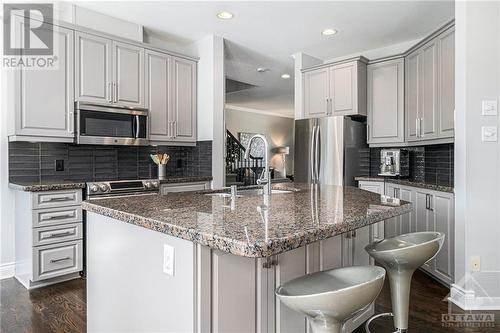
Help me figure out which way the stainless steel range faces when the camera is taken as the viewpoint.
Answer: facing the viewer and to the right of the viewer

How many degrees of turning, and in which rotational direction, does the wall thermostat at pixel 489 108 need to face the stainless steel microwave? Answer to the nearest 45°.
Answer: approximately 90° to its right

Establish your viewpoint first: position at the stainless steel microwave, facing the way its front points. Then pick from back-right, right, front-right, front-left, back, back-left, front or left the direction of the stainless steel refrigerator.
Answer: front-left

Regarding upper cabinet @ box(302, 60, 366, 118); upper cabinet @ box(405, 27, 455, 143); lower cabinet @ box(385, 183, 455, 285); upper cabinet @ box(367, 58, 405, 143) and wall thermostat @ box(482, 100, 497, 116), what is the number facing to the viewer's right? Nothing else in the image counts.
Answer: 0

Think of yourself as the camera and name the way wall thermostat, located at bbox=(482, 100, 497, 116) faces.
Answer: facing the viewer

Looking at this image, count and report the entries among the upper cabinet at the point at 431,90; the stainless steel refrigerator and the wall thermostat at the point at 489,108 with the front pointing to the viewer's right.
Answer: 0

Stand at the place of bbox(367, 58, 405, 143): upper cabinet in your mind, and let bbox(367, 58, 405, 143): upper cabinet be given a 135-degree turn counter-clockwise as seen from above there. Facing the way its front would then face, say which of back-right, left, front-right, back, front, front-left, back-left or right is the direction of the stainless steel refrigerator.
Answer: back

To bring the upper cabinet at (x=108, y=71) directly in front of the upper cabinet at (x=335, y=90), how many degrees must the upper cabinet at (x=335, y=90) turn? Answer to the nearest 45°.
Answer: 0° — it already faces it

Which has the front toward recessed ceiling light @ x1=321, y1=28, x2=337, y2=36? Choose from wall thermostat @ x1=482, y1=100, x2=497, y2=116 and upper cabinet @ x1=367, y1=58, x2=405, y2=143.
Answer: the upper cabinet

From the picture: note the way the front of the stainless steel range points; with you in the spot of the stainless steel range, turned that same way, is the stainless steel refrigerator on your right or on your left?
on your left

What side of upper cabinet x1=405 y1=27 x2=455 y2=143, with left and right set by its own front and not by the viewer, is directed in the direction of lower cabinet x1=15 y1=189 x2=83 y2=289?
front

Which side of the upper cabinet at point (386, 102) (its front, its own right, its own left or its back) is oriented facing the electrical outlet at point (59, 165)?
front

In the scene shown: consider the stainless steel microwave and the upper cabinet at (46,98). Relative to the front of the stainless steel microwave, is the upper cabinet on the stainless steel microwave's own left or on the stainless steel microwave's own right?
on the stainless steel microwave's own right

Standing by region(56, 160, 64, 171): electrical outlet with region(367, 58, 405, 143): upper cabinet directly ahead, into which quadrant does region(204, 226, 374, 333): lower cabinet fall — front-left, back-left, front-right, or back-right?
front-right

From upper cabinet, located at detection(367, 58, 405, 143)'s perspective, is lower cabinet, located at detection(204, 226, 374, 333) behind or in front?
in front

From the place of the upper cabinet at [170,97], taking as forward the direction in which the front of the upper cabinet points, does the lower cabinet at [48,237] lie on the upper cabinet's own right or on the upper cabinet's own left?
on the upper cabinet's own right

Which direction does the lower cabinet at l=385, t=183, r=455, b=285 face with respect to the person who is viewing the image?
facing the viewer and to the left of the viewer
